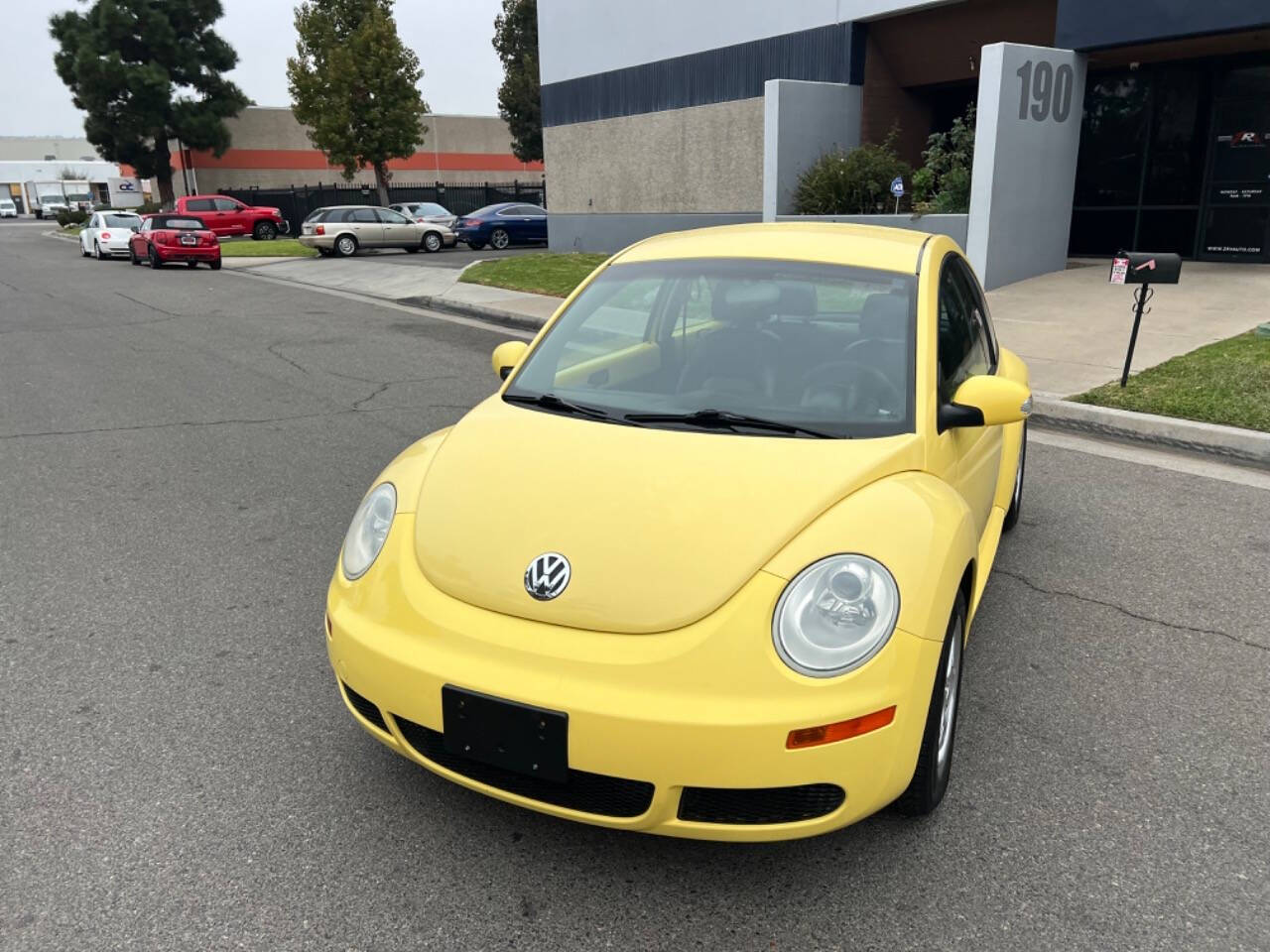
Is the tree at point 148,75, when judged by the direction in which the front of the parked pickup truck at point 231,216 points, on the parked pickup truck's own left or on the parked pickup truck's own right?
on the parked pickup truck's own left

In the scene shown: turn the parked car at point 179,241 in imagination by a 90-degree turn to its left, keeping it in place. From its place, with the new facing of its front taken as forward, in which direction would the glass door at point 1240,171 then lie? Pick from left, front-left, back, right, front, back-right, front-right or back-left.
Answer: left

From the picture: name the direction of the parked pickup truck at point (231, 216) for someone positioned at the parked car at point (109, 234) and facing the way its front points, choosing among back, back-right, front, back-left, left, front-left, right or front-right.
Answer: right

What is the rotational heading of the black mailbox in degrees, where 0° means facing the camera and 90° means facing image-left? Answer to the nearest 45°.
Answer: approximately 45°

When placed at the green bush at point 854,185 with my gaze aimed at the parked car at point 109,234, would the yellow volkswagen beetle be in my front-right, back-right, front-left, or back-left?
back-left

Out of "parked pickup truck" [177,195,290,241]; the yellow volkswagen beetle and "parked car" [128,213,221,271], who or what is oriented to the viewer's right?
"parked pickup truck" [177,195,290,241]

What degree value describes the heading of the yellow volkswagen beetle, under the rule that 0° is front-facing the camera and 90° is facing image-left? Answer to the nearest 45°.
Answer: approximately 45°

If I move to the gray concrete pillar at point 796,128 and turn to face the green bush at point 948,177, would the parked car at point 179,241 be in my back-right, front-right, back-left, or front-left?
back-right

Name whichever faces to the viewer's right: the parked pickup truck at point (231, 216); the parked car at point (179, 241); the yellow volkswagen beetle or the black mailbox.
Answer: the parked pickup truck at point (231, 216)

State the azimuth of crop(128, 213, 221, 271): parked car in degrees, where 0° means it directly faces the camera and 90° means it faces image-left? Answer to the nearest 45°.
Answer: approximately 135°

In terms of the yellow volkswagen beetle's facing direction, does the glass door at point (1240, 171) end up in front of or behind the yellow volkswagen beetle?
behind

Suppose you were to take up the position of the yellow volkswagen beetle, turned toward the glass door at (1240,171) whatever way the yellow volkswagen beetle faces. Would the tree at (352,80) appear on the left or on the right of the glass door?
left
